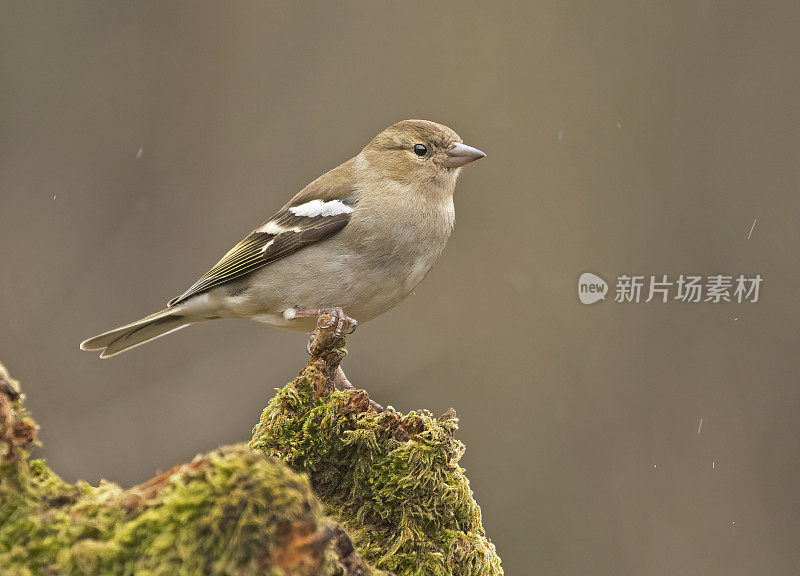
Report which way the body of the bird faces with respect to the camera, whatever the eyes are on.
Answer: to the viewer's right
